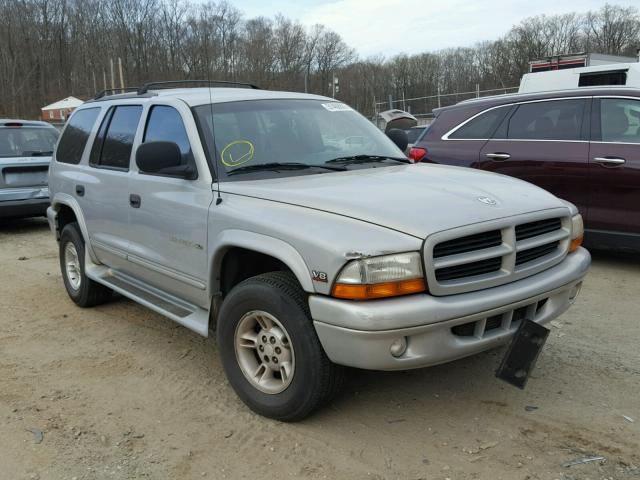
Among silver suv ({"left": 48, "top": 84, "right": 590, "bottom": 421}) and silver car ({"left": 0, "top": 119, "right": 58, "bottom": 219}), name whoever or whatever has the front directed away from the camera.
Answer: the silver car

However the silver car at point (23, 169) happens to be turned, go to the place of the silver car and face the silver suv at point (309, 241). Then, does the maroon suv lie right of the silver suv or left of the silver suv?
left

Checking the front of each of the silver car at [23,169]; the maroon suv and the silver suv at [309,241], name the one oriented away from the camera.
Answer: the silver car

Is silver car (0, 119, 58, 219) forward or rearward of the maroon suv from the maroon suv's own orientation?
rearward

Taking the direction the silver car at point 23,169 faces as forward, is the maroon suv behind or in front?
behind

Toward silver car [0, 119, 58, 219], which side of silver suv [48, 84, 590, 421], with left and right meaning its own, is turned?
back

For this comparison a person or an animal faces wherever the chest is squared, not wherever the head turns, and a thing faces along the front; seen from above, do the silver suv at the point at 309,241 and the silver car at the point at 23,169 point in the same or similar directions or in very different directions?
very different directions

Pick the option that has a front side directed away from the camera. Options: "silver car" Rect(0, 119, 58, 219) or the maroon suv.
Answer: the silver car

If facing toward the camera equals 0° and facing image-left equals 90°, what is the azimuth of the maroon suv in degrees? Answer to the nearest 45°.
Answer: approximately 270°

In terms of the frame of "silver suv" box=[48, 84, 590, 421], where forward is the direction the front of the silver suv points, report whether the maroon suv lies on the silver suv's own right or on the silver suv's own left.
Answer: on the silver suv's own left

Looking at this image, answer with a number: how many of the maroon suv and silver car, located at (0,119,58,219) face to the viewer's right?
1

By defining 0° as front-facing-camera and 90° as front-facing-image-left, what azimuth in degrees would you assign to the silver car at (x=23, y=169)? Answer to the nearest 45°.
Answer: approximately 180°

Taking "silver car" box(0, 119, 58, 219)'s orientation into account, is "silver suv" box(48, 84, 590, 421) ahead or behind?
behind
